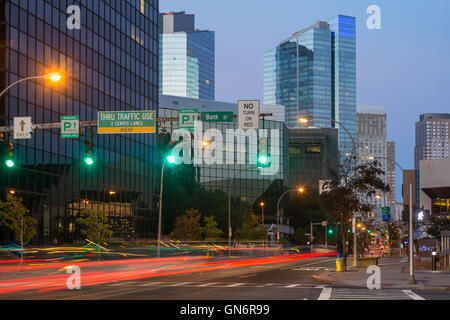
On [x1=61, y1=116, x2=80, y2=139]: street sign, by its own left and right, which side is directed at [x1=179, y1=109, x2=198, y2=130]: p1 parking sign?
left

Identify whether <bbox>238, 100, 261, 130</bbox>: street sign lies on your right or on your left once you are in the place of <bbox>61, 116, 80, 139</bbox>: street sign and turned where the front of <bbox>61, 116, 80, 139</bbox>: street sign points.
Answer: on your left

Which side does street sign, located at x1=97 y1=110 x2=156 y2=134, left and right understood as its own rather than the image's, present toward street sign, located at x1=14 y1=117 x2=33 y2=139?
right

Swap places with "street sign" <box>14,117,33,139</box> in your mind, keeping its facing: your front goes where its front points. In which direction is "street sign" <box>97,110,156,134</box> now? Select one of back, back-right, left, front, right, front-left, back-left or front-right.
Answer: left

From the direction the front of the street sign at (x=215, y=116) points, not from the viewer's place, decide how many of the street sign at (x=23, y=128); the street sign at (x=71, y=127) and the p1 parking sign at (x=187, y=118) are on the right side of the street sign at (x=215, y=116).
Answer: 3

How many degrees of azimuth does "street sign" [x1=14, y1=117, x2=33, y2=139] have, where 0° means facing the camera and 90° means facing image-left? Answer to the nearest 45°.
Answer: approximately 0°

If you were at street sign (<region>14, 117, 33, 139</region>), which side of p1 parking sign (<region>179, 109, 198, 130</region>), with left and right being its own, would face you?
right

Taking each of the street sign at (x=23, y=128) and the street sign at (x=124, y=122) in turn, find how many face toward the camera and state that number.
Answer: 2

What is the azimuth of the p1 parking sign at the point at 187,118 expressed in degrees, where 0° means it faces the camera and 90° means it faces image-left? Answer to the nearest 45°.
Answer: approximately 0°
